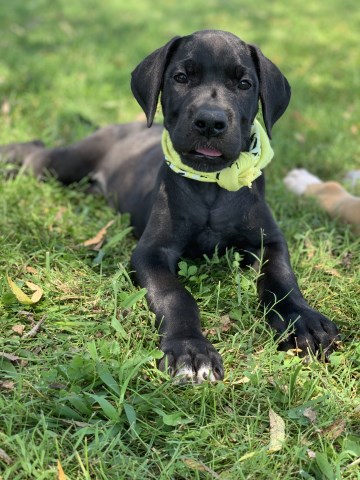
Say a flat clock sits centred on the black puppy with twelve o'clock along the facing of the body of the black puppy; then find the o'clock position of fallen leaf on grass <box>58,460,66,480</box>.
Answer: The fallen leaf on grass is roughly at 2 o'clock from the black puppy.

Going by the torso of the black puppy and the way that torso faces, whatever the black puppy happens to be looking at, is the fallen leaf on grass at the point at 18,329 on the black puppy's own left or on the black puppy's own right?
on the black puppy's own right

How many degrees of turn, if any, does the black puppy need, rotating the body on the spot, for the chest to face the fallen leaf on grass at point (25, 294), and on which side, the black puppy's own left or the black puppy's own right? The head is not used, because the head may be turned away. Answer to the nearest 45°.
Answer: approximately 90° to the black puppy's own right

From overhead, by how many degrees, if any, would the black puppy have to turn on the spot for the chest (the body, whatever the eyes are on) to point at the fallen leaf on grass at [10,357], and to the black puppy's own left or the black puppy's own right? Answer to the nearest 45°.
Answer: approximately 90° to the black puppy's own right

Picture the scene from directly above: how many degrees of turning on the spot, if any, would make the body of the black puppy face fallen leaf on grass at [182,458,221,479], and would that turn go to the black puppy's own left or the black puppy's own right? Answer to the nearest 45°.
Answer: approximately 45° to the black puppy's own right

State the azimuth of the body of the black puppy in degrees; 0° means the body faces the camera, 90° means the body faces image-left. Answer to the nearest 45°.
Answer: approximately 315°

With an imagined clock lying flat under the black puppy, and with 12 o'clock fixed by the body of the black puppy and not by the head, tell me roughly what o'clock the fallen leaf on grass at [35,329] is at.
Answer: The fallen leaf on grass is roughly at 3 o'clock from the black puppy.

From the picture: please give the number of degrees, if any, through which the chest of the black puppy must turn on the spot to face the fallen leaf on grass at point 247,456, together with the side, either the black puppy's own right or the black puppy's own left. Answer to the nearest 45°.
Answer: approximately 45° to the black puppy's own right

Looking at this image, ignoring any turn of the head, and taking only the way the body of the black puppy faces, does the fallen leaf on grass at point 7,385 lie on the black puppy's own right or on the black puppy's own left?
on the black puppy's own right

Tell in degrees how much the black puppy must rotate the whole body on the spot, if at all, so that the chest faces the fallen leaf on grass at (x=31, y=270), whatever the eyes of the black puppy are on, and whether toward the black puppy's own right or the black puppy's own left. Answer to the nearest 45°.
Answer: approximately 135° to the black puppy's own right
